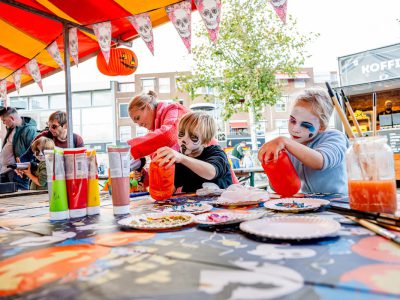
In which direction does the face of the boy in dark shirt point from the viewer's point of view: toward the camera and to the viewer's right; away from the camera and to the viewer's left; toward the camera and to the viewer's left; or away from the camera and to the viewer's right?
toward the camera and to the viewer's left

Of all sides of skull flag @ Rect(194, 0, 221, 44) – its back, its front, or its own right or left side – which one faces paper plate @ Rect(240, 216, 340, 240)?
front

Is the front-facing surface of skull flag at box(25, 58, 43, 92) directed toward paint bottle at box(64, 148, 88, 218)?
yes

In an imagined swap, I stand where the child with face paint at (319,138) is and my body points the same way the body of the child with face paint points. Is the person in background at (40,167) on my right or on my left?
on my right

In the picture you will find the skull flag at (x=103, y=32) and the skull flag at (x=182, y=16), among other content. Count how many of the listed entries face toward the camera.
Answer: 2

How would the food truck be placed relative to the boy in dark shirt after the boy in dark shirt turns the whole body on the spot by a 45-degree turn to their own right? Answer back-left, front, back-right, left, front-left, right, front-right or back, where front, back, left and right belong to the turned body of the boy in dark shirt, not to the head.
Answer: back-right

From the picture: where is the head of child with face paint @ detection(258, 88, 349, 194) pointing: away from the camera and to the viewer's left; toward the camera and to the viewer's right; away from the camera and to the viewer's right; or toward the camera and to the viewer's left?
toward the camera and to the viewer's left

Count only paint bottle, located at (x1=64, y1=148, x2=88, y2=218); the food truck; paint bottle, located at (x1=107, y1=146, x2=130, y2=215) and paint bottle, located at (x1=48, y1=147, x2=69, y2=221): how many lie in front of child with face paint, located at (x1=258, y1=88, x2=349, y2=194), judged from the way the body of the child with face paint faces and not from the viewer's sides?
3

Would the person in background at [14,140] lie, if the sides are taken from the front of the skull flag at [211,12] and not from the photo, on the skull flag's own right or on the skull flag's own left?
on the skull flag's own right

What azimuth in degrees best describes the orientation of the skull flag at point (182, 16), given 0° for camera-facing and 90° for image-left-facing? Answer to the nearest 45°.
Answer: approximately 0°

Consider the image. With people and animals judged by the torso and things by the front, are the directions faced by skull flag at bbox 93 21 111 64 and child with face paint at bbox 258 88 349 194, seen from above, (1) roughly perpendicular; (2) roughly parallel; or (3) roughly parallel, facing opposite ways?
roughly perpendicular

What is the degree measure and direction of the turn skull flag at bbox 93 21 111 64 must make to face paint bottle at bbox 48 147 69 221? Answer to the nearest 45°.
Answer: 0° — it already faces it
